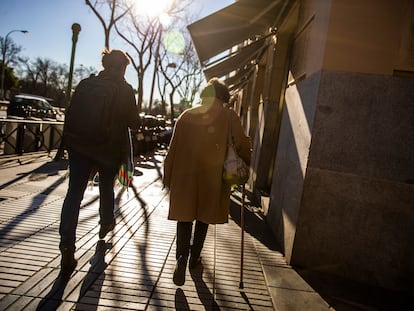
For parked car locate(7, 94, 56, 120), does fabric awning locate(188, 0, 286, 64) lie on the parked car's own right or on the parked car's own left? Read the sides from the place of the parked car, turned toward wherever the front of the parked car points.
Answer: on the parked car's own right

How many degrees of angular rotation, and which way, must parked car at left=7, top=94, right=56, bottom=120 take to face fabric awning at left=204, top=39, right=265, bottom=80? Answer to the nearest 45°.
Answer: approximately 90° to its right

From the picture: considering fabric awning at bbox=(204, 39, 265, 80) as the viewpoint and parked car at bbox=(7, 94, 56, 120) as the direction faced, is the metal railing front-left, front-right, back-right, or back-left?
front-left
